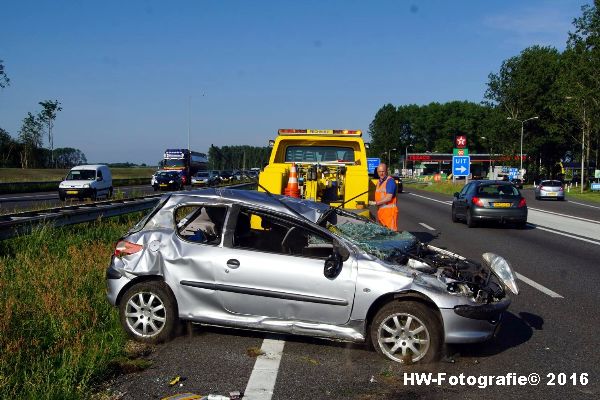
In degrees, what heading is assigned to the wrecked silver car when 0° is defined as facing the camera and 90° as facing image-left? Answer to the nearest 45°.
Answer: approximately 270°

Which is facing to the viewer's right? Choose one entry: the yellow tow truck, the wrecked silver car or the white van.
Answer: the wrecked silver car

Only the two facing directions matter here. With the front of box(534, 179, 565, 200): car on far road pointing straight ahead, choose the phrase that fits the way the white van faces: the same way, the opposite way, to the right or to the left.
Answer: the opposite way

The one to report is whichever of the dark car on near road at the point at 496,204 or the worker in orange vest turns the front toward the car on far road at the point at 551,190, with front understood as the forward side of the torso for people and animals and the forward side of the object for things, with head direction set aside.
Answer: the dark car on near road at the point at 496,204

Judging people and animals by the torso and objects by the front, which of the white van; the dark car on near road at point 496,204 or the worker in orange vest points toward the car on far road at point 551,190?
the dark car on near road at point 496,204

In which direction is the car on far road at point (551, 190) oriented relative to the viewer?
away from the camera

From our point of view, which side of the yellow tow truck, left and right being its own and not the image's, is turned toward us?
back

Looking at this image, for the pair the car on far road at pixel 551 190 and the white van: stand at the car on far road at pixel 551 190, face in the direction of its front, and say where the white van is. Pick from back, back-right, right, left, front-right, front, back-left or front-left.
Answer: back-left

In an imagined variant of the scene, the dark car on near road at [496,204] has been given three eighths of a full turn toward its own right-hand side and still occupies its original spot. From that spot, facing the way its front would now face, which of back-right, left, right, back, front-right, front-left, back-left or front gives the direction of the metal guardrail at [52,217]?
right

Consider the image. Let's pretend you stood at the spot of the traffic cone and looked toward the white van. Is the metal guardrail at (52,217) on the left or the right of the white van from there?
left

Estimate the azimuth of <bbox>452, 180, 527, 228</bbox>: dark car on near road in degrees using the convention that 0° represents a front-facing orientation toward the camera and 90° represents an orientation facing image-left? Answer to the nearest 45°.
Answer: approximately 180°

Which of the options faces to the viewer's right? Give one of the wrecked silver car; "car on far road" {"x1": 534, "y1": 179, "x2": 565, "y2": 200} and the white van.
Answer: the wrecked silver car

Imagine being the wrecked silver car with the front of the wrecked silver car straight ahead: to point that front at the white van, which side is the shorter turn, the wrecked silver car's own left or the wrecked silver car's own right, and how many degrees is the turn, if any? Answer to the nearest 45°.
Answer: approximately 135° to the wrecked silver car's own left

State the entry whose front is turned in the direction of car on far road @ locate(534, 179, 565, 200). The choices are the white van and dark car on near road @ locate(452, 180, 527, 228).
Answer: dark car on near road @ locate(452, 180, 527, 228)
